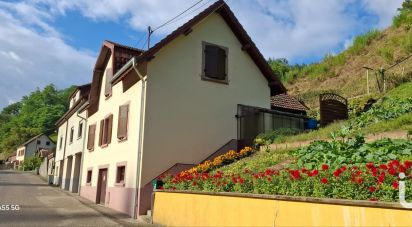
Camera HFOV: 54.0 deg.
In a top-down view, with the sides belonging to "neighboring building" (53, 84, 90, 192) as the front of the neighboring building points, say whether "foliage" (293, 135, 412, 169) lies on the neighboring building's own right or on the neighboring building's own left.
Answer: on the neighboring building's own left

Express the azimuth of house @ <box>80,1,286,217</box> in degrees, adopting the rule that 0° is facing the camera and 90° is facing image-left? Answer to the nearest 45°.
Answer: approximately 45°

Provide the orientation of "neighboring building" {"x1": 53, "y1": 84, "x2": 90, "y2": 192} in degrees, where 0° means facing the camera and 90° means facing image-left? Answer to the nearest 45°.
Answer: approximately 90°

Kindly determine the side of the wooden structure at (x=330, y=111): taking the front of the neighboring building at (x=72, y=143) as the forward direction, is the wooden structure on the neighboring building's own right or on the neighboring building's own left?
on the neighboring building's own left

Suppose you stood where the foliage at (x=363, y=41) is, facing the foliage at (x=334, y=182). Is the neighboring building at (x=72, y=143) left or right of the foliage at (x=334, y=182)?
right

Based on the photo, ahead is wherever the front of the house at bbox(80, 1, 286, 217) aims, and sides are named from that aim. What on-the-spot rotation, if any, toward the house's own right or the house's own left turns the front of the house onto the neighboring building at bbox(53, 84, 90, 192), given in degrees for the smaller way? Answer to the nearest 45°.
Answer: approximately 90° to the house's own right

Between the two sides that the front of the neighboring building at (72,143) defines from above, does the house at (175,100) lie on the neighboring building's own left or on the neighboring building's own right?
on the neighboring building's own left
